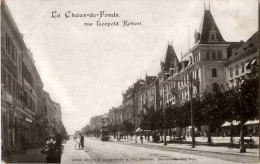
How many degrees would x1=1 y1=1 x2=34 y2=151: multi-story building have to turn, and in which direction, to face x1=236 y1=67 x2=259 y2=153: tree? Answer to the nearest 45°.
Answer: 0° — it already faces it

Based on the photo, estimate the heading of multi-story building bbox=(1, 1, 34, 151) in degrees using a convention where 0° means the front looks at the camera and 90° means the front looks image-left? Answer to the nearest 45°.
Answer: approximately 270°
